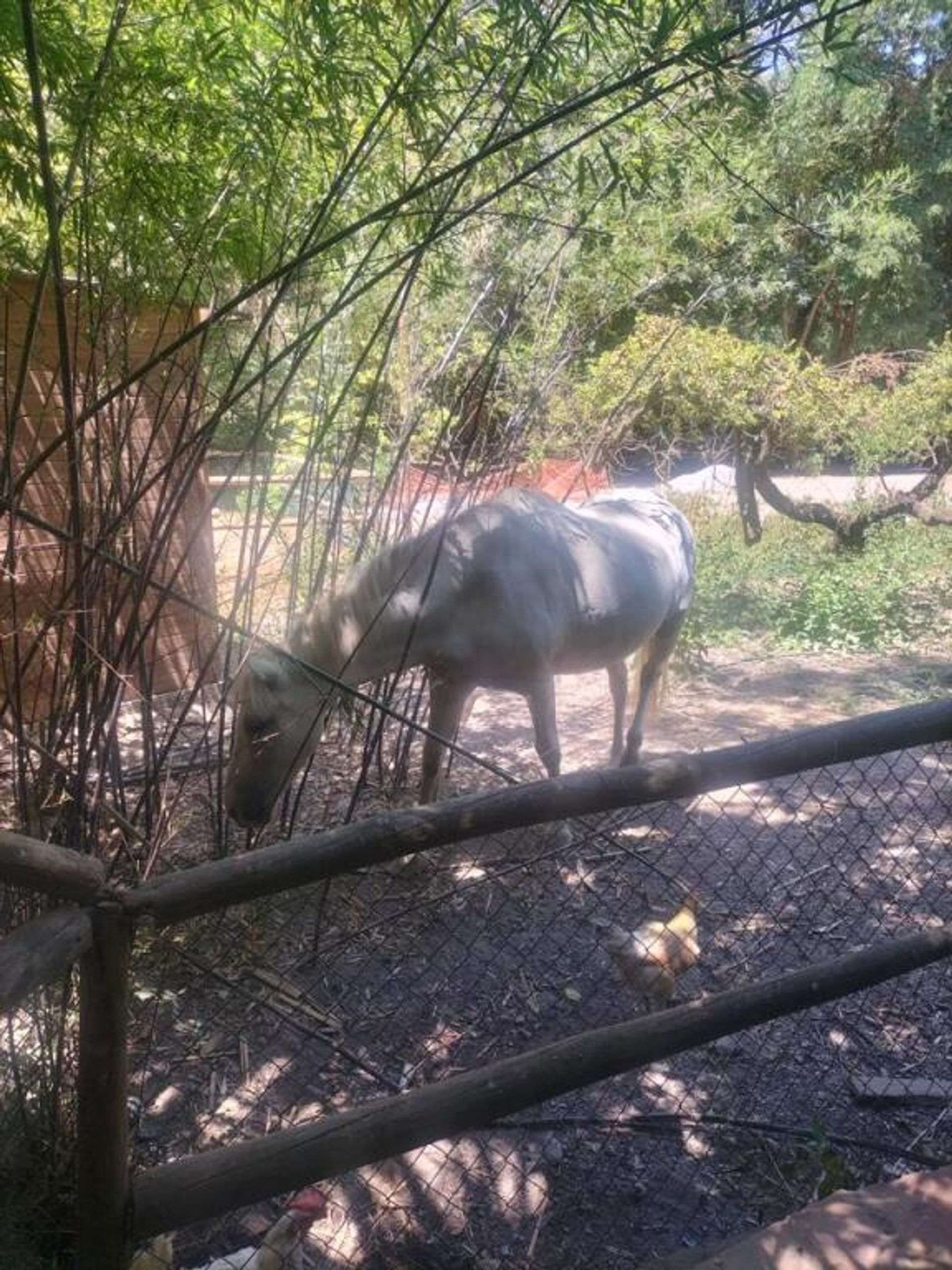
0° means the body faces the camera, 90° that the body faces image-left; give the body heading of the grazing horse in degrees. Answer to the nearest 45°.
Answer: approximately 45°

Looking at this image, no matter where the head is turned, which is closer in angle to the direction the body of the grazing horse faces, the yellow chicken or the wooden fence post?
the wooden fence post

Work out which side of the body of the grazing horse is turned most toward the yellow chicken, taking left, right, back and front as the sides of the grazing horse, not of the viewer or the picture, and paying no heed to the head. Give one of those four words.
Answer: left

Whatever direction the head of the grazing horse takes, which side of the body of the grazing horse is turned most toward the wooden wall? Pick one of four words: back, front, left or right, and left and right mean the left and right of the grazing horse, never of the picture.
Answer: front
